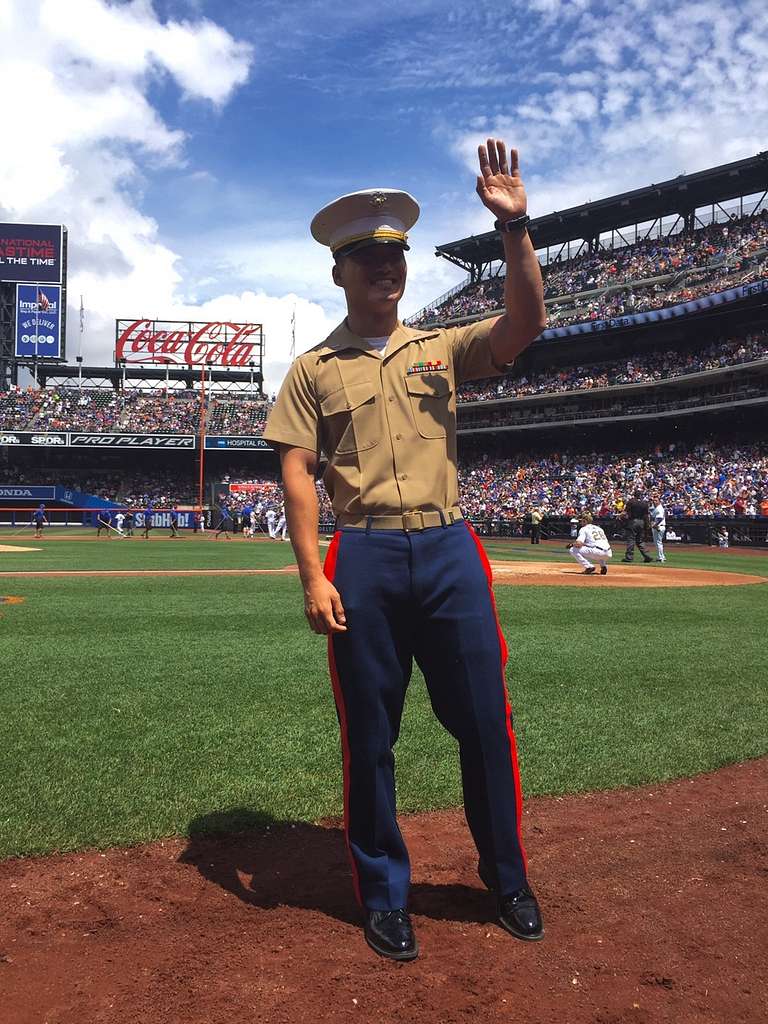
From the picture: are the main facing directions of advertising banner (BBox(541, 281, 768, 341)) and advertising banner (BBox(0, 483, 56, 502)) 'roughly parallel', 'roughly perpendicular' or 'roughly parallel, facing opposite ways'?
roughly perpendicular

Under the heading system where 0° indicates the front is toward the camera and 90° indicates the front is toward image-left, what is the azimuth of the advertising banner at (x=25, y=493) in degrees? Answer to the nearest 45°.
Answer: approximately 0°

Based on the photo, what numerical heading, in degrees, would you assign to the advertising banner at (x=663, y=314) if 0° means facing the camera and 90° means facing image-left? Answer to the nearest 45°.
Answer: approximately 45°

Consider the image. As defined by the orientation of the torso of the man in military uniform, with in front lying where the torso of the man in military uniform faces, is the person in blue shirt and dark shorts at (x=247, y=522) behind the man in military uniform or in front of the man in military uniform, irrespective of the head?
behind

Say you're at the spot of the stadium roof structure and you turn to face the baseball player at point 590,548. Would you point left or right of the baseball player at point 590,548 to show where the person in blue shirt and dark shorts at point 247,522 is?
right

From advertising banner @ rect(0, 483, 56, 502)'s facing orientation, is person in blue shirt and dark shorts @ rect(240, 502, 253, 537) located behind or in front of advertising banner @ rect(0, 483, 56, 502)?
in front

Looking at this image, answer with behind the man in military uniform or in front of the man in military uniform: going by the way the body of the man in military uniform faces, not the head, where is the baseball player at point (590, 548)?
behind

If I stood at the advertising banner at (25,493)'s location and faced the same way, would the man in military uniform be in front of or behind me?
in front

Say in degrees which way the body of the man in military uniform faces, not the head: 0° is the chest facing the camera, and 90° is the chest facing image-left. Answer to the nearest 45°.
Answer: approximately 0°

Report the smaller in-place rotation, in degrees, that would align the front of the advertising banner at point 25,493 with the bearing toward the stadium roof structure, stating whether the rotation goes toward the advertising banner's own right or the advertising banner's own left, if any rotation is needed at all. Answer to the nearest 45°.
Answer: approximately 45° to the advertising banner's own left

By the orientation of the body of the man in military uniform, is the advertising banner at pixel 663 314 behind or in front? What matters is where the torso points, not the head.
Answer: behind

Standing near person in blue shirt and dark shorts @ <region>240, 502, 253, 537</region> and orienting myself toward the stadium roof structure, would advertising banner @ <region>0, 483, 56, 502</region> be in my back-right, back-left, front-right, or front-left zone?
back-left

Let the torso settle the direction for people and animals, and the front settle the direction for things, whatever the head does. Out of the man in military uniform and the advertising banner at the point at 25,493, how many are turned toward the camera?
2

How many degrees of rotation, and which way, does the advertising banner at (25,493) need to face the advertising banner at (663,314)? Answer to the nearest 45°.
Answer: approximately 45° to its left
